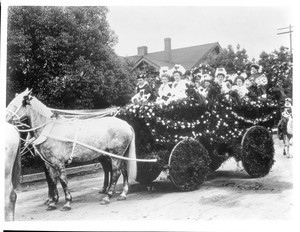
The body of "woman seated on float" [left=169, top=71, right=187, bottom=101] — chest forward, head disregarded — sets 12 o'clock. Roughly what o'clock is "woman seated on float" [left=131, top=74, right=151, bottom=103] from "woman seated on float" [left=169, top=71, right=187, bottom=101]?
"woman seated on float" [left=131, top=74, right=151, bottom=103] is roughly at 2 o'clock from "woman seated on float" [left=169, top=71, right=187, bottom=101].

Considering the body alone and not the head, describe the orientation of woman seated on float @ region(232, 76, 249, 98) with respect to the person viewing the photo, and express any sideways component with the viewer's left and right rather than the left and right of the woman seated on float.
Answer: facing the viewer

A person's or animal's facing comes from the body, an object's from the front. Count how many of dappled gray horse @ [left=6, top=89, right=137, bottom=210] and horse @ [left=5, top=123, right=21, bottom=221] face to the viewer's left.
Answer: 2

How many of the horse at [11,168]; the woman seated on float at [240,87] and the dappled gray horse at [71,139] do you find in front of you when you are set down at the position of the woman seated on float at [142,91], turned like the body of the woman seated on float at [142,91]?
2

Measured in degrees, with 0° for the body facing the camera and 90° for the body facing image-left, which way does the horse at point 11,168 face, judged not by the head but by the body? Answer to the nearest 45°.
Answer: approximately 90°

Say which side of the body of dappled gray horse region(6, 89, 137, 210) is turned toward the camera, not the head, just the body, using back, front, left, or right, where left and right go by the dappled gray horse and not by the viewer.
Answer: left

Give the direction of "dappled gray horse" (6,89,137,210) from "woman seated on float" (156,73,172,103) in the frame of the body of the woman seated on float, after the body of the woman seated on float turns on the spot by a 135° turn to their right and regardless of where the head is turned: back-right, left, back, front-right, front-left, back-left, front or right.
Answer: back-left

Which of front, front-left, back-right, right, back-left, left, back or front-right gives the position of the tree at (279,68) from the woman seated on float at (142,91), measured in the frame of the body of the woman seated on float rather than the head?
back-left

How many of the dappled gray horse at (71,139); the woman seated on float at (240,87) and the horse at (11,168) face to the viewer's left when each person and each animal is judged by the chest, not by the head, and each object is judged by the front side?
2

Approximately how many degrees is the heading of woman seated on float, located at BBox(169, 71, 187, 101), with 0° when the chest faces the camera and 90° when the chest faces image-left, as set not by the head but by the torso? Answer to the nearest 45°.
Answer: approximately 45°

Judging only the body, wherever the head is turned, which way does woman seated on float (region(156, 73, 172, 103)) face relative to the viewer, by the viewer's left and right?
facing the viewer and to the left of the viewer

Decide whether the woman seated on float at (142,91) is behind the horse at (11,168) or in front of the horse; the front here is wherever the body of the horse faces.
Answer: behind

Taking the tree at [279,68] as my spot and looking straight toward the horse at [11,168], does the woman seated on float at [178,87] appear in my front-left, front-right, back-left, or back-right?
front-right
